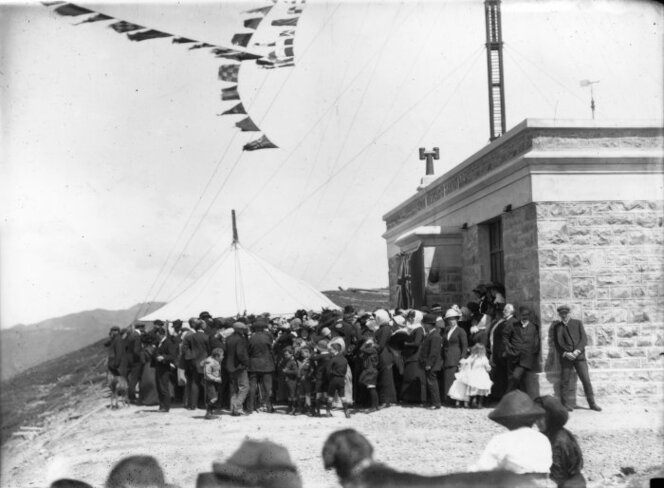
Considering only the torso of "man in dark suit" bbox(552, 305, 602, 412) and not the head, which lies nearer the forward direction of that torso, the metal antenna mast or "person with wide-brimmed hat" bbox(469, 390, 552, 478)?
the person with wide-brimmed hat

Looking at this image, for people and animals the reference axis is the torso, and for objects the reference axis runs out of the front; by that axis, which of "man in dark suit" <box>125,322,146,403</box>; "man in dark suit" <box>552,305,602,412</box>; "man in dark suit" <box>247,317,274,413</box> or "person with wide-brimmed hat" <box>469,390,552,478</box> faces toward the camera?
"man in dark suit" <box>552,305,602,412</box>

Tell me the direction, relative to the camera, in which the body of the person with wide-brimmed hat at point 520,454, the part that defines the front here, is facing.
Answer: away from the camera

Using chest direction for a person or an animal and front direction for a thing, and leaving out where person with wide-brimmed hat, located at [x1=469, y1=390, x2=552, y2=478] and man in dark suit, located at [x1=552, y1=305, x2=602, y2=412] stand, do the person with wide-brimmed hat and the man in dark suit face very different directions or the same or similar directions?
very different directions

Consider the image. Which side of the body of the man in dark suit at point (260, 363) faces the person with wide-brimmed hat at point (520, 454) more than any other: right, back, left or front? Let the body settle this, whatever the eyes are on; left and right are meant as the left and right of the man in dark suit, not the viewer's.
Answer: back

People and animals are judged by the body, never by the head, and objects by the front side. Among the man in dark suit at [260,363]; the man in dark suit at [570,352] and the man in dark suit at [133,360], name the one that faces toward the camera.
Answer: the man in dark suit at [570,352]

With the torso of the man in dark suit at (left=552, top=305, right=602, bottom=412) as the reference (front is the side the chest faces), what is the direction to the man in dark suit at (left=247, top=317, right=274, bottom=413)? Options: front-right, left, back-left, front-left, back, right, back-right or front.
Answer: right

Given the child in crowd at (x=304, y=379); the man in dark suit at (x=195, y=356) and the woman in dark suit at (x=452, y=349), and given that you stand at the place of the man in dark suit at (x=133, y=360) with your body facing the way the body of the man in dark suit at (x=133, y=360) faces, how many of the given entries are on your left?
0

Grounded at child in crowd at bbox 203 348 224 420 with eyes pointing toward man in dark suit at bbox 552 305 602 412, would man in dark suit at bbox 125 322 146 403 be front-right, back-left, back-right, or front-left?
back-left

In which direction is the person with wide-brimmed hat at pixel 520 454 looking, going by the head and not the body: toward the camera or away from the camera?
away from the camera

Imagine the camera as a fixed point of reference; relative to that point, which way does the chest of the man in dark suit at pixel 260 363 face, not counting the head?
away from the camera

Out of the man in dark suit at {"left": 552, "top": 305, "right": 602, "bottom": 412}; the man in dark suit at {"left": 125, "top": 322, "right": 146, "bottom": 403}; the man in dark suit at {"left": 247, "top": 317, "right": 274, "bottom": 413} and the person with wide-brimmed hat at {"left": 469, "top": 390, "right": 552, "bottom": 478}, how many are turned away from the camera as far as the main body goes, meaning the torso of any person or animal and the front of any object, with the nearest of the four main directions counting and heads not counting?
2

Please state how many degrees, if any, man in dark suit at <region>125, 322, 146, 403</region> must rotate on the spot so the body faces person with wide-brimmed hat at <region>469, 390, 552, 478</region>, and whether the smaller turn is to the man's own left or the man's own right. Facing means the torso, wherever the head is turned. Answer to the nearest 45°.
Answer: approximately 90° to the man's own right

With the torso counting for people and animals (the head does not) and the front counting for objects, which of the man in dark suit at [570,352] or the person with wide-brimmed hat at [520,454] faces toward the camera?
the man in dark suit

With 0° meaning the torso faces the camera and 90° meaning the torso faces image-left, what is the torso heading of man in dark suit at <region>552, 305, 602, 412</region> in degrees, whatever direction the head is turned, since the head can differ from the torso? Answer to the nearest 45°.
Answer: approximately 0°

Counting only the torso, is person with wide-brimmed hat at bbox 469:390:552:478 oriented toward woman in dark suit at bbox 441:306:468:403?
yes

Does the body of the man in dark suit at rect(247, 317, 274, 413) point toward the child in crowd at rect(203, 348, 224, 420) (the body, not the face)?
no
